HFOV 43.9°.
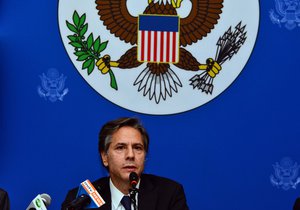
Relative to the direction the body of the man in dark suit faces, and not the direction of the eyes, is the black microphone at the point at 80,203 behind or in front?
in front

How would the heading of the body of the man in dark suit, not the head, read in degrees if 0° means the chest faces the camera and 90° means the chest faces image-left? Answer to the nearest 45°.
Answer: approximately 0°
